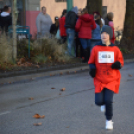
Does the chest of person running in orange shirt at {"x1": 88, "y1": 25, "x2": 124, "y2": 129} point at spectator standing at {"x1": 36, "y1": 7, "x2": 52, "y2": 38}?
no

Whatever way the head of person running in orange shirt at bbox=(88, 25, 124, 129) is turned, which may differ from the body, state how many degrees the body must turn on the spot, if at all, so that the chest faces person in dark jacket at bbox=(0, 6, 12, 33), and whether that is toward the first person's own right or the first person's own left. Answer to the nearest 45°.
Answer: approximately 135° to the first person's own right

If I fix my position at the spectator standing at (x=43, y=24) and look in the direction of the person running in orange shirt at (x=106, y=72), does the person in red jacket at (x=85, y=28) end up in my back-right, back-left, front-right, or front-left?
front-left

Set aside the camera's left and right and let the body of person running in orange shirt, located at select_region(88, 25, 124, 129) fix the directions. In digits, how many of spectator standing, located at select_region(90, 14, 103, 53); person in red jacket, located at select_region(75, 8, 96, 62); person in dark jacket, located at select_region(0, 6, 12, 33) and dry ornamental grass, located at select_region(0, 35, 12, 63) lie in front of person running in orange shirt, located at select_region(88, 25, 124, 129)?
0

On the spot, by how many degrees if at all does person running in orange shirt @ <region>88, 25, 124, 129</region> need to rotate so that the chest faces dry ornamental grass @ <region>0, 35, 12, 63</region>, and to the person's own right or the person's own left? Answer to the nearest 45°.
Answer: approximately 135° to the person's own right

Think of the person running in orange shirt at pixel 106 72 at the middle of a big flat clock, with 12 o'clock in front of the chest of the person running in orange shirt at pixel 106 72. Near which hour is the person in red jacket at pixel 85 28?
the person in red jacket at pixel 85 28 is roughly at 6 o'clock from the person running in orange shirt at pixel 106 72.

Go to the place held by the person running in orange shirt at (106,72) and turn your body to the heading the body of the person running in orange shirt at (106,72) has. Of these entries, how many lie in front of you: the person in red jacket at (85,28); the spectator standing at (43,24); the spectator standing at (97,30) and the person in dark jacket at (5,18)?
0

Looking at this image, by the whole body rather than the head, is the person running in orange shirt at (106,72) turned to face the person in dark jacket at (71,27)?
no

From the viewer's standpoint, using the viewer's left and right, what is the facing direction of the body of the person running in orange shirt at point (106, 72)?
facing the viewer

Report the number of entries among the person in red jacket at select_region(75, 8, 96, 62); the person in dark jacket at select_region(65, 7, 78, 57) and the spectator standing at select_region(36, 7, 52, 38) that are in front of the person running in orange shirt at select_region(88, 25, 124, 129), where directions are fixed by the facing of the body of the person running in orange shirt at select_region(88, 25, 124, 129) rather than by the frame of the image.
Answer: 0

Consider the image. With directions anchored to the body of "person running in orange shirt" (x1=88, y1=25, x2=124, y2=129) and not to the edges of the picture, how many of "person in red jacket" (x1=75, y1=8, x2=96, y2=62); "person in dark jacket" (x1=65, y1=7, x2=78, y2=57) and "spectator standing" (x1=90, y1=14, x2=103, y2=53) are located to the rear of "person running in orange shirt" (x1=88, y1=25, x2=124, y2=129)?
3

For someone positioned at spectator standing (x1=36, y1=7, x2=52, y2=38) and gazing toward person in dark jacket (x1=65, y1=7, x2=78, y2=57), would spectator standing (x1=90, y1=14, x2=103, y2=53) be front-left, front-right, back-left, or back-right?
front-left

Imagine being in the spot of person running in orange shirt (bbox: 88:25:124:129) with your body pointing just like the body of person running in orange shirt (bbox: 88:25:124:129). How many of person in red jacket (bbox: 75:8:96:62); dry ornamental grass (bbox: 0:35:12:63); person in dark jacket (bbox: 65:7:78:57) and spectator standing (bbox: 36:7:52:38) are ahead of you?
0

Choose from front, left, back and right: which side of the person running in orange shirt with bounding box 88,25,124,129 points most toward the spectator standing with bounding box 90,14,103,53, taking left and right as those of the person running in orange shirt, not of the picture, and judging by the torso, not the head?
back
